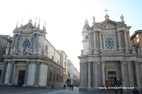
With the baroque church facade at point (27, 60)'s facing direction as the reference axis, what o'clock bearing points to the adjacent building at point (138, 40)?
The adjacent building is roughly at 8 o'clock from the baroque church facade.

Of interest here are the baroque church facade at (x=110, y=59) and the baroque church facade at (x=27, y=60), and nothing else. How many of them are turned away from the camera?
0

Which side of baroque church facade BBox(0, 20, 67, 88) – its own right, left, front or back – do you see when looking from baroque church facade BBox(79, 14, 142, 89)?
left

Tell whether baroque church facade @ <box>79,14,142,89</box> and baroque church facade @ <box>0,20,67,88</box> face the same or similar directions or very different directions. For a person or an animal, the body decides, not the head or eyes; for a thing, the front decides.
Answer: same or similar directions

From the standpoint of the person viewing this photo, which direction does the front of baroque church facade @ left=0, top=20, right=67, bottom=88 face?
facing the viewer and to the left of the viewer

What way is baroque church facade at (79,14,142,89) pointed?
toward the camera

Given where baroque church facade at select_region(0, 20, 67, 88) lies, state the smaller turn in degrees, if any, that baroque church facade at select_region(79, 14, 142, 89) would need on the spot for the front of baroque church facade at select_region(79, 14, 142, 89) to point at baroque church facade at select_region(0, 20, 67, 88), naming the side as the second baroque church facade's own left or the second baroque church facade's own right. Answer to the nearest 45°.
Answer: approximately 90° to the second baroque church facade's own right

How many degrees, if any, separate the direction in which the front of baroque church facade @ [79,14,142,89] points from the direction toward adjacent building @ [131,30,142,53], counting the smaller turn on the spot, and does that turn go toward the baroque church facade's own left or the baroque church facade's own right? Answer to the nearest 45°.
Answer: approximately 135° to the baroque church facade's own left

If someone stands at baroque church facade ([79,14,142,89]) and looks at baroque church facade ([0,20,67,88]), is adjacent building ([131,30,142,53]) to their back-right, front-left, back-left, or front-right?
back-right
